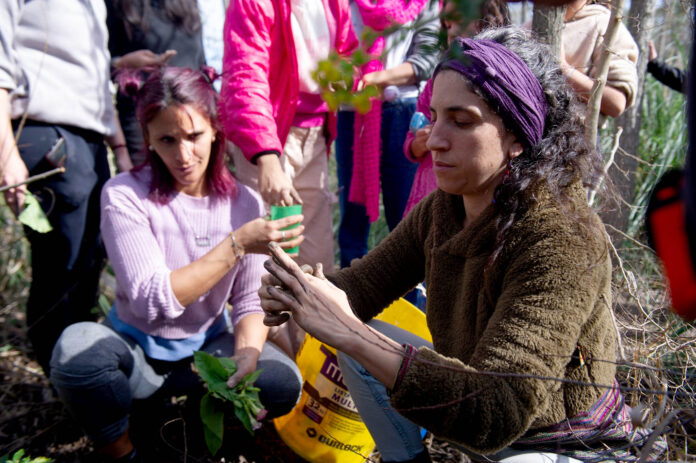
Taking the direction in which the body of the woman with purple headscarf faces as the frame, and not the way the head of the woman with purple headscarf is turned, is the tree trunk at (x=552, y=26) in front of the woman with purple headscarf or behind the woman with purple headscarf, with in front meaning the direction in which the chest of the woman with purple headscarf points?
behind

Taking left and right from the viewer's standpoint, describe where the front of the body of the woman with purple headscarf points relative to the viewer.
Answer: facing the viewer and to the left of the viewer

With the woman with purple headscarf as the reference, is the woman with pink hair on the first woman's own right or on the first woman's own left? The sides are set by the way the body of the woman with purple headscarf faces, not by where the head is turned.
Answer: on the first woman's own right

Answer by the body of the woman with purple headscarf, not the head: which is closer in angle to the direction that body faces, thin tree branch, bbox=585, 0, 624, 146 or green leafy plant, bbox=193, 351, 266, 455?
the green leafy plant

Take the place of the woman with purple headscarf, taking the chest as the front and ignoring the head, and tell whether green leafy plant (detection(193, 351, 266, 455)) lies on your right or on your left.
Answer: on your right

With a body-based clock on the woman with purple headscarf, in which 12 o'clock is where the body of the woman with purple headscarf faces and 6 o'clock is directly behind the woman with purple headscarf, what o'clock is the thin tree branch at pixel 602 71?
The thin tree branch is roughly at 5 o'clock from the woman with purple headscarf.
